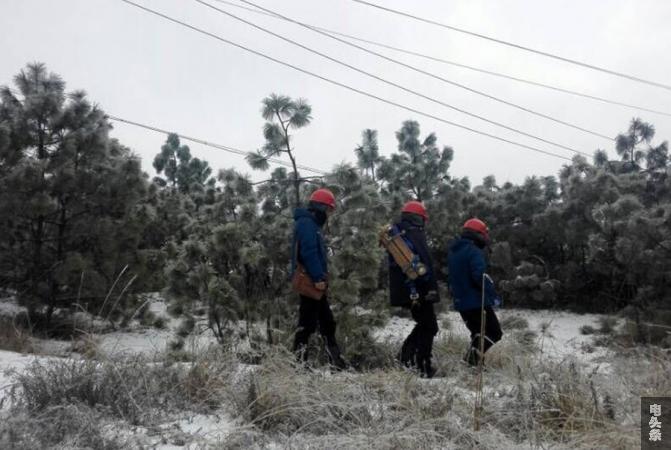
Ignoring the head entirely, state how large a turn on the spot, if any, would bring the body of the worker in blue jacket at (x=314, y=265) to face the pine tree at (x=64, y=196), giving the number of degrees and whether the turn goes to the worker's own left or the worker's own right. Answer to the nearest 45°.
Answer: approximately 135° to the worker's own left

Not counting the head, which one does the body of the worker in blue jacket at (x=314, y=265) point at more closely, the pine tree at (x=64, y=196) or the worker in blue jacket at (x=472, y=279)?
the worker in blue jacket

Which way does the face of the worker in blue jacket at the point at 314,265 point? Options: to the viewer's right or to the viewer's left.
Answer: to the viewer's right
